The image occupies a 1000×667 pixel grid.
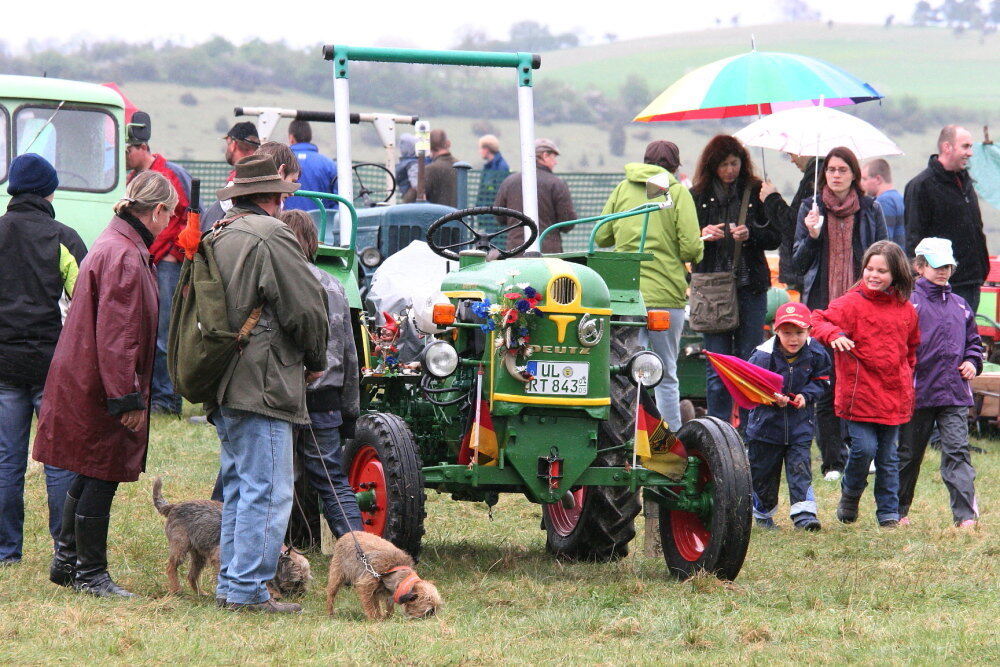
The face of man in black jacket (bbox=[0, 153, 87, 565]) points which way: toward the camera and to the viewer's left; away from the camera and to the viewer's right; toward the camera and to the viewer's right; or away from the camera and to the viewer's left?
away from the camera and to the viewer's right

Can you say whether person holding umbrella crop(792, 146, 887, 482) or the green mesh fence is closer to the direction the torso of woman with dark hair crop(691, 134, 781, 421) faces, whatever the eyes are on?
the person holding umbrella

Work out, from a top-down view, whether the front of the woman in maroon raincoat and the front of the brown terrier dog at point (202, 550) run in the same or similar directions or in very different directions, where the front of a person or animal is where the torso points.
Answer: same or similar directions

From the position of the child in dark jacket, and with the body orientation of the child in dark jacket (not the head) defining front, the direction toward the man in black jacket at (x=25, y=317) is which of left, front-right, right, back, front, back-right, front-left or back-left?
front-right

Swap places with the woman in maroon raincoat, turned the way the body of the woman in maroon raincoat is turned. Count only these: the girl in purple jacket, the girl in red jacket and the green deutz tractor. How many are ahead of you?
3

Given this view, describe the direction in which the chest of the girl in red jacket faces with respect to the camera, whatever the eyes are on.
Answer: toward the camera

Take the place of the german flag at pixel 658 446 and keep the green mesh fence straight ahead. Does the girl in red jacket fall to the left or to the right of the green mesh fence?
right

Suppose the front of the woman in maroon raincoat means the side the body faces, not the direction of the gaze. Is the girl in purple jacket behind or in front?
in front

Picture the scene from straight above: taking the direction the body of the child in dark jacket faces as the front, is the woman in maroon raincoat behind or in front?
in front

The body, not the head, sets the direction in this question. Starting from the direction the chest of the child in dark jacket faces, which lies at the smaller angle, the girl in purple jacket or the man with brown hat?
the man with brown hat

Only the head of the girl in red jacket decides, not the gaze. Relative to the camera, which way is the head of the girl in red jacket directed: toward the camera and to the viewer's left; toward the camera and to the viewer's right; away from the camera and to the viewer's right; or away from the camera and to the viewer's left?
toward the camera and to the viewer's left

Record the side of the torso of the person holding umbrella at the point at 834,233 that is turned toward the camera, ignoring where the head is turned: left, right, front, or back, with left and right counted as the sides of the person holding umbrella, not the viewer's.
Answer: front

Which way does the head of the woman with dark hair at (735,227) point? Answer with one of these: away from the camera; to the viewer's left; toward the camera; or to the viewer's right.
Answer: toward the camera

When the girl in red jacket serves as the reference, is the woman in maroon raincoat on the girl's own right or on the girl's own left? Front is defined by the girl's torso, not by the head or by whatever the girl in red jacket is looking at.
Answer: on the girl's own right

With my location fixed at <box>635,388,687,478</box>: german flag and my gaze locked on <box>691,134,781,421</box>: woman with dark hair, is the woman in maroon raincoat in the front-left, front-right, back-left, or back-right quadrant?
back-left

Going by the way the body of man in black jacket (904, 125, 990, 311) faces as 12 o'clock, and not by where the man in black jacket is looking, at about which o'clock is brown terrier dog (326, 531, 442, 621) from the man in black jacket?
The brown terrier dog is roughly at 2 o'clock from the man in black jacket.

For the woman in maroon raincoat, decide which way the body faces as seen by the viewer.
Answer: to the viewer's right

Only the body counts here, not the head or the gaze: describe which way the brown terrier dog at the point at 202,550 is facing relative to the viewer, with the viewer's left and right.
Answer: facing to the right of the viewer

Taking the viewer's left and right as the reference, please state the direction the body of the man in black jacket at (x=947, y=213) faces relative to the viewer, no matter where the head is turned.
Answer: facing the viewer and to the right of the viewer
